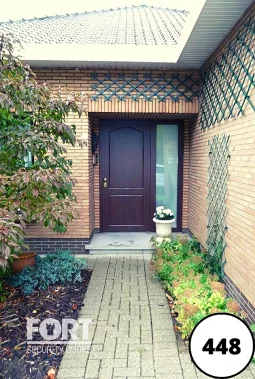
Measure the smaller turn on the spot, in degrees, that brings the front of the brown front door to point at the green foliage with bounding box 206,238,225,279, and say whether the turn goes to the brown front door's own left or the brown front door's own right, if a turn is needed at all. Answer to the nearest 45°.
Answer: approximately 45° to the brown front door's own left

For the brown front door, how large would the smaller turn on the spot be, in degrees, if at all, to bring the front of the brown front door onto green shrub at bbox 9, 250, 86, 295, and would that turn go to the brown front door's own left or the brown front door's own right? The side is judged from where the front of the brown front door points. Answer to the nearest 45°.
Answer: approximately 45° to the brown front door's own right

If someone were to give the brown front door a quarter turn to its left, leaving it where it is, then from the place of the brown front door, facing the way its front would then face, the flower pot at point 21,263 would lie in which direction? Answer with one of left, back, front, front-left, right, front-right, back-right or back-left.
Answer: back-right

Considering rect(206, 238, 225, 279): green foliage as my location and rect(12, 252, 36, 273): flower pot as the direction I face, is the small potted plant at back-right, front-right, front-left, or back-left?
front-right

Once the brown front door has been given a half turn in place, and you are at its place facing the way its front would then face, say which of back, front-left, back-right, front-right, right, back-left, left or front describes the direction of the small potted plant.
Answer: back-right

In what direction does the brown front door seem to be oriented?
toward the camera
